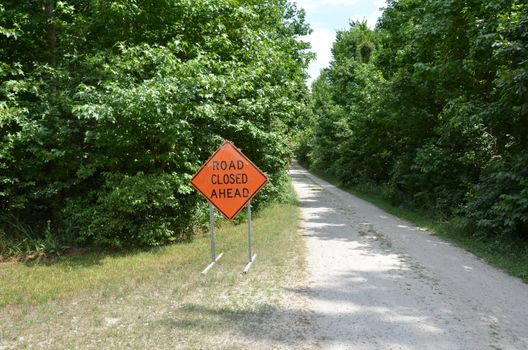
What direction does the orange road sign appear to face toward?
toward the camera
